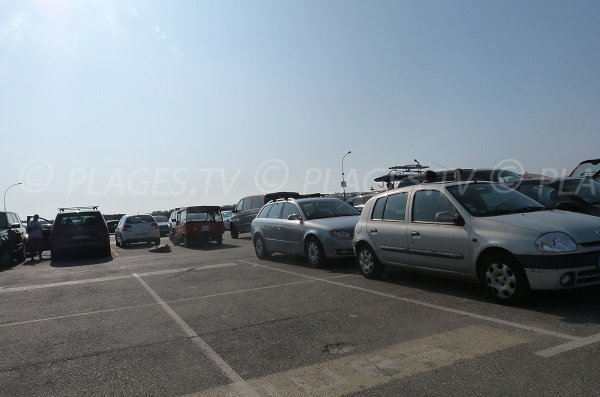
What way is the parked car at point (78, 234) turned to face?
away from the camera

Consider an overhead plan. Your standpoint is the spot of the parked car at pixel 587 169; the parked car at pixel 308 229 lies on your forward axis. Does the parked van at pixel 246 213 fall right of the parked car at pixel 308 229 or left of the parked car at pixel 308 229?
right

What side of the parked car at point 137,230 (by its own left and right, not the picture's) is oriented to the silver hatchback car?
back

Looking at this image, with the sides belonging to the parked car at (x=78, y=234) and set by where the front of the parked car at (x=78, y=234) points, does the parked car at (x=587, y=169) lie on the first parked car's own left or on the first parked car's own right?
on the first parked car's own right

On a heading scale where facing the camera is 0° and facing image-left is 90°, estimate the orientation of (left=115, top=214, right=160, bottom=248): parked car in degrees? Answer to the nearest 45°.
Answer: approximately 180°

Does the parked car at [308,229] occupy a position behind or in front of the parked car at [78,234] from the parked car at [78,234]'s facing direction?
behind

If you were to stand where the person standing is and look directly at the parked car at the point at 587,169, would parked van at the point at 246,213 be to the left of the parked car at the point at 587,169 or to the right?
left
